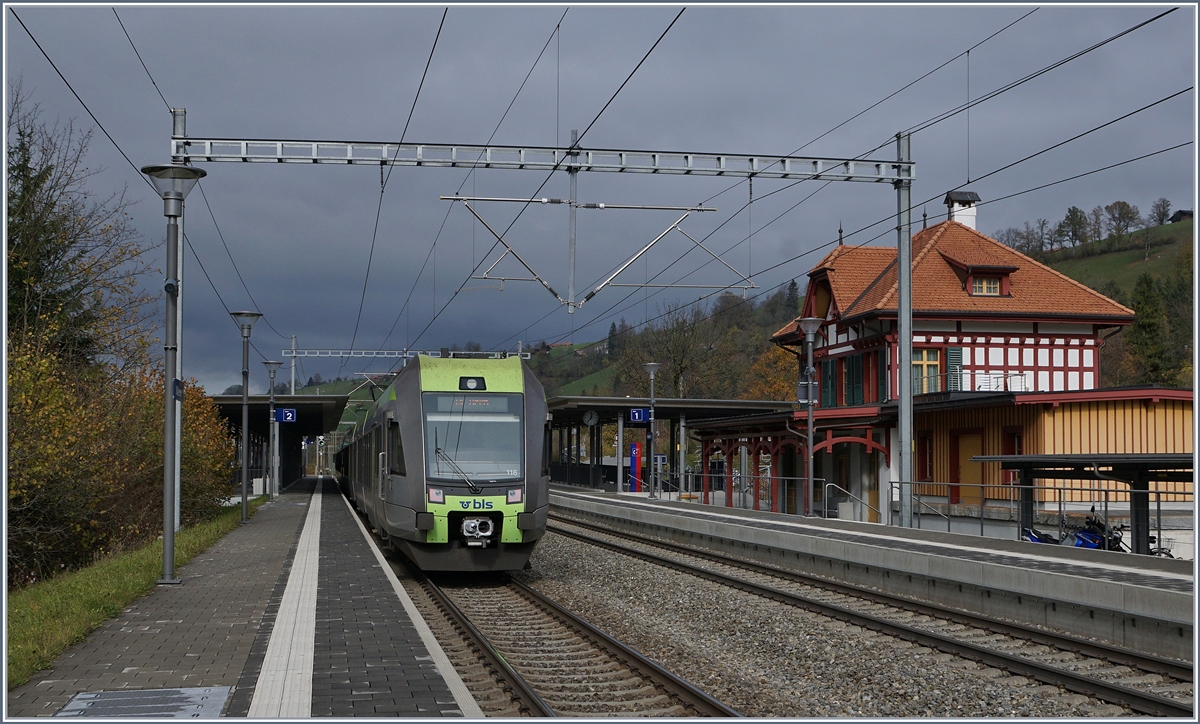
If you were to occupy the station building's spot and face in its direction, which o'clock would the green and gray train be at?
The green and gray train is roughly at 11 o'clock from the station building.

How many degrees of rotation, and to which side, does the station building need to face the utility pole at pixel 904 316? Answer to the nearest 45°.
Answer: approximately 45° to its left

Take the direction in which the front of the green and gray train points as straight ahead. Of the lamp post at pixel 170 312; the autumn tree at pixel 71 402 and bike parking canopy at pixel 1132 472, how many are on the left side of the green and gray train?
1

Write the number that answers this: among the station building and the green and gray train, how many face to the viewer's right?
0

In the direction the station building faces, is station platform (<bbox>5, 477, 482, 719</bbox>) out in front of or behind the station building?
in front

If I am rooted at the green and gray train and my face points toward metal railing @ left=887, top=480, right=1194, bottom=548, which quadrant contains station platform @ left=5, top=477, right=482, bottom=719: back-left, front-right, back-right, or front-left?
back-right

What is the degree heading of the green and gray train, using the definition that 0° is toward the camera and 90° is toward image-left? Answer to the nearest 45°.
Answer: approximately 0°

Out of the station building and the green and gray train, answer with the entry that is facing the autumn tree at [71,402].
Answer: the station building

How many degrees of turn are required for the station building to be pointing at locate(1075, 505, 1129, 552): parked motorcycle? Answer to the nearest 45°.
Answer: approximately 45° to its left

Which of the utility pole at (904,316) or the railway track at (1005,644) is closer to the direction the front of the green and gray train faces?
the railway track

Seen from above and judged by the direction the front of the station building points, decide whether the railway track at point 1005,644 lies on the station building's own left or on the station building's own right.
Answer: on the station building's own left
